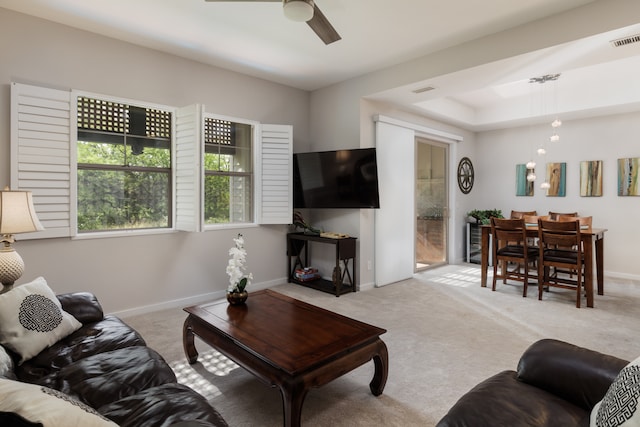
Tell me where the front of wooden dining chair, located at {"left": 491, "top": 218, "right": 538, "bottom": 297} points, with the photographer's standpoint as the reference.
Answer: facing away from the viewer and to the right of the viewer

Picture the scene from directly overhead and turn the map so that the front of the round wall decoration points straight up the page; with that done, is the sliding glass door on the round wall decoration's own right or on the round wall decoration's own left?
on the round wall decoration's own right

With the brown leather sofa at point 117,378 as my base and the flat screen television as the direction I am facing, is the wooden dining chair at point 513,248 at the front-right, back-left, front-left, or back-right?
front-right

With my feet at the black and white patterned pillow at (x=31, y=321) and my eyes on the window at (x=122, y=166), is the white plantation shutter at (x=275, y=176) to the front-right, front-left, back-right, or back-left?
front-right

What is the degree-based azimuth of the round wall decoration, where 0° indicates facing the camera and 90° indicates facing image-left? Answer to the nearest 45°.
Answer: approximately 315°

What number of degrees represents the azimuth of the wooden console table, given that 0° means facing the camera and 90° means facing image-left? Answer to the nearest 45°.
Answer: approximately 45°

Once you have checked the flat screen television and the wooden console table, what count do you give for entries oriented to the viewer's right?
0

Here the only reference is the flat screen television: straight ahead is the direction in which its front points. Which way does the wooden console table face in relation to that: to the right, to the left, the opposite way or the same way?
the same way

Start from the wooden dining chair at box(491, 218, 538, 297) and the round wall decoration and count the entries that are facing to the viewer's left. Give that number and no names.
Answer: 0

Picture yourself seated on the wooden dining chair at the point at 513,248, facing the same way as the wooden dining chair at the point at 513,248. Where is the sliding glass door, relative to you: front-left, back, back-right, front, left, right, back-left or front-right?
left

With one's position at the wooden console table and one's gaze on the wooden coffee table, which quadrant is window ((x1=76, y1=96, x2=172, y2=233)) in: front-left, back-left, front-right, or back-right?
front-right

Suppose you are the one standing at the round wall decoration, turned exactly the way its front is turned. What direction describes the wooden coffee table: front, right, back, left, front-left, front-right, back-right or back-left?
front-right

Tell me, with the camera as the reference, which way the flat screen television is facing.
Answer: facing the viewer and to the left of the viewer

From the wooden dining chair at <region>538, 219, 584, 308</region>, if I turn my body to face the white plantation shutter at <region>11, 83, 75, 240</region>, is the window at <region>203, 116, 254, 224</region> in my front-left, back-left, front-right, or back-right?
front-right
